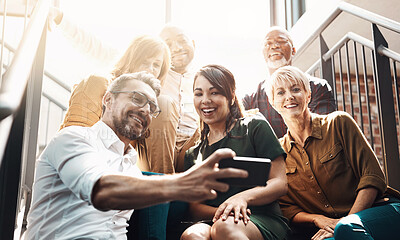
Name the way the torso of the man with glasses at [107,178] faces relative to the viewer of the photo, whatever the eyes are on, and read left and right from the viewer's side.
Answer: facing the viewer and to the right of the viewer

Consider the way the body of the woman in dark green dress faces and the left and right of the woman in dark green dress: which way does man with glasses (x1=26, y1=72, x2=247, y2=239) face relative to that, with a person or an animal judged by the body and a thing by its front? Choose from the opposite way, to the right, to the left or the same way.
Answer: to the left

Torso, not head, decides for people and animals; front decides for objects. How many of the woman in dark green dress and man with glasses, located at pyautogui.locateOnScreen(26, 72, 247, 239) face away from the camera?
0

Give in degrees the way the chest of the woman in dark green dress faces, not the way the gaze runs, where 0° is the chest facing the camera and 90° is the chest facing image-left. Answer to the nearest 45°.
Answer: approximately 45°

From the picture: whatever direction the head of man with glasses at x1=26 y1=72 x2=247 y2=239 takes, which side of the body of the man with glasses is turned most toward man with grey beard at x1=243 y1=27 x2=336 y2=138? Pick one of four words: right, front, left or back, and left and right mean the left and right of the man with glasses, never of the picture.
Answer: left

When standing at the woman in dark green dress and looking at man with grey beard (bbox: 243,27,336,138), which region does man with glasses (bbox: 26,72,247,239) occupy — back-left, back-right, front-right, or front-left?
back-left
